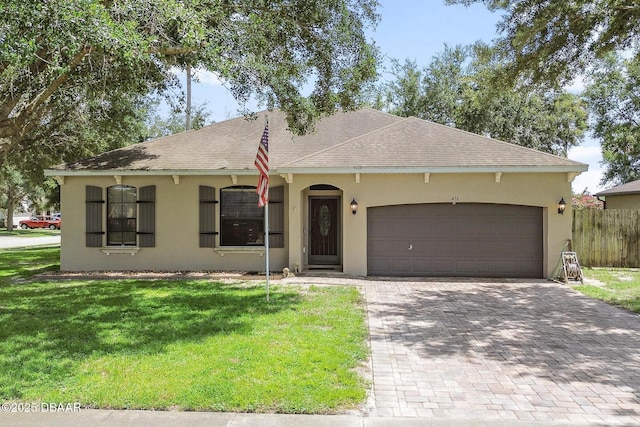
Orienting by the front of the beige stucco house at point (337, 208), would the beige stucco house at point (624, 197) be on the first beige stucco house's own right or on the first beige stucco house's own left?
on the first beige stucco house's own left

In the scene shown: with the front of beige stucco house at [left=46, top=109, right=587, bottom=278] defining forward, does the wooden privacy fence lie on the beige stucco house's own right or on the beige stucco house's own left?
on the beige stucco house's own left

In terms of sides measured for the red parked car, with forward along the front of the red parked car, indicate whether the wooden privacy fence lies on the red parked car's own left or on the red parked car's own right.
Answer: on the red parked car's own left

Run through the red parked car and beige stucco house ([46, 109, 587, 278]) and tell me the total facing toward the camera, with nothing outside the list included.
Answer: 1

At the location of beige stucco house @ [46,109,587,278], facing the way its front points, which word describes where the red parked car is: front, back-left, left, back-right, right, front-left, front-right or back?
back-right

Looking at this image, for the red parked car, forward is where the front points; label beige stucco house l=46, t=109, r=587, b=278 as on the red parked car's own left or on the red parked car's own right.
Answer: on the red parked car's own left

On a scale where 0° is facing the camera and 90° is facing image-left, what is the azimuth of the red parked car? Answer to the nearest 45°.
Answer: approximately 90°

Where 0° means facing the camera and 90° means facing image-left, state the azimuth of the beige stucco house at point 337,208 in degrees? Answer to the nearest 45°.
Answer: approximately 0°
